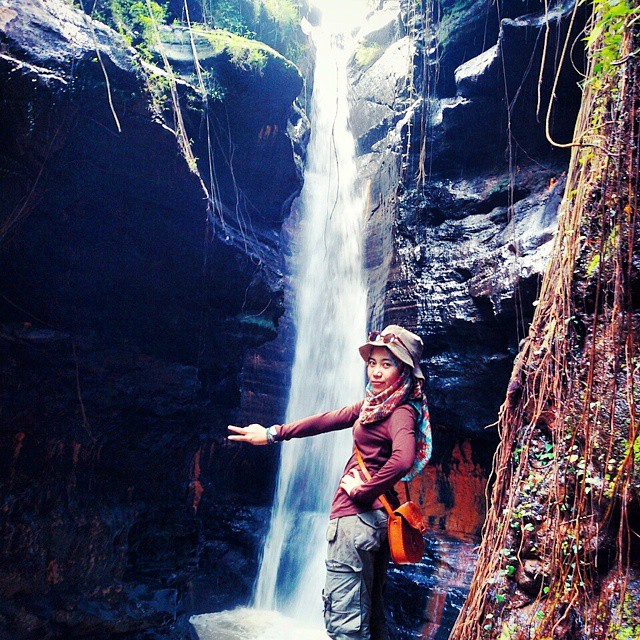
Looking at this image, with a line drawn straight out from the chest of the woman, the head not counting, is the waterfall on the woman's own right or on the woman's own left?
on the woman's own right
